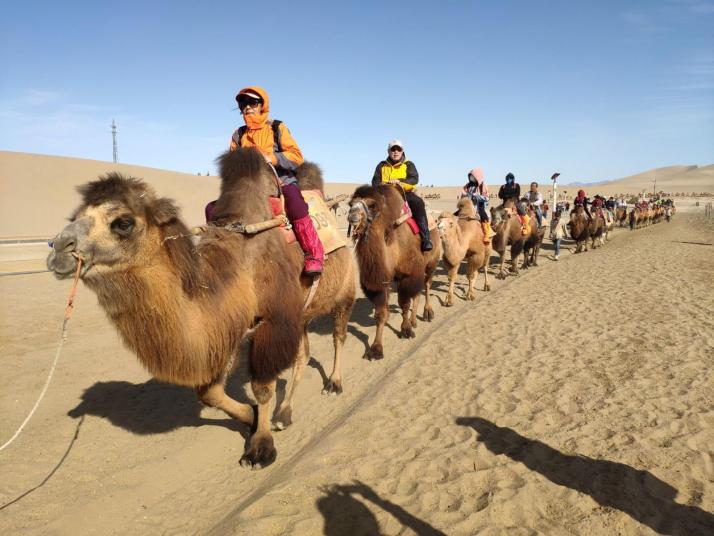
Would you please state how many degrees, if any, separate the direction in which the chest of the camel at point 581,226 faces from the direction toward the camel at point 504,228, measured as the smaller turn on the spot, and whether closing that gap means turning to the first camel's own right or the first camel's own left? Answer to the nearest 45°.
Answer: approximately 45° to the first camel's own left

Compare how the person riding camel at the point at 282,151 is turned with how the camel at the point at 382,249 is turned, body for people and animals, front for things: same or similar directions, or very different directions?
same or similar directions

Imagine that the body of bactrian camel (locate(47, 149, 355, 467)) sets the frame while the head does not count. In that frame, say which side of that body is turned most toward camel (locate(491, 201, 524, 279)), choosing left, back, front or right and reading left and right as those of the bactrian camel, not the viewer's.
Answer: back

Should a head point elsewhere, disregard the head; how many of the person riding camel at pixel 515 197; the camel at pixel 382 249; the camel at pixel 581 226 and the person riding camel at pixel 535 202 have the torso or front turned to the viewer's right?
0

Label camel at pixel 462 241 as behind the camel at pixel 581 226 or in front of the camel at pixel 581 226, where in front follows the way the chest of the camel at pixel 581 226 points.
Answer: in front

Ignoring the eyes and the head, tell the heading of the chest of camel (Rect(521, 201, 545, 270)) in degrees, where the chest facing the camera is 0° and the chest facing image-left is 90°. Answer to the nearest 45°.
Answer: approximately 45°

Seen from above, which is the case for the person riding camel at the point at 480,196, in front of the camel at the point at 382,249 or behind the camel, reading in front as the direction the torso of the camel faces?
behind

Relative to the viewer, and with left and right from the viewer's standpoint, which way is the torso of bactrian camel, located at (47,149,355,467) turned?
facing the viewer and to the left of the viewer

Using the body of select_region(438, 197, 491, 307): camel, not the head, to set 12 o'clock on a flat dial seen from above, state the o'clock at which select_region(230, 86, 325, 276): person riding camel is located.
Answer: The person riding camel is roughly at 11 o'clock from the camel.

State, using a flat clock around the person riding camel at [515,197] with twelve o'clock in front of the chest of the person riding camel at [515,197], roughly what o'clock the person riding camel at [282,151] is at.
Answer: the person riding camel at [282,151] is roughly at 11 o'clock from the person riding camel at [515,197].

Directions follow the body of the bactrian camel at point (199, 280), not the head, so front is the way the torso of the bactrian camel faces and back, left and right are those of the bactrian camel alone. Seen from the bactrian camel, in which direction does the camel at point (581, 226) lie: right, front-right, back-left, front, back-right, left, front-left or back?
back

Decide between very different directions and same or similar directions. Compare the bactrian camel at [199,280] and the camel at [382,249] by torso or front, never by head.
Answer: same or similar directions

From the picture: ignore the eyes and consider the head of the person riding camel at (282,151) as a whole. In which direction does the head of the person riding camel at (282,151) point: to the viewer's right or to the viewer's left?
to the viewer's left

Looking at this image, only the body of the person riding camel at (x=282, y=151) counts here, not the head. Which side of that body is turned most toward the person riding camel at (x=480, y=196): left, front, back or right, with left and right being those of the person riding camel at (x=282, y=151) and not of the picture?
back
